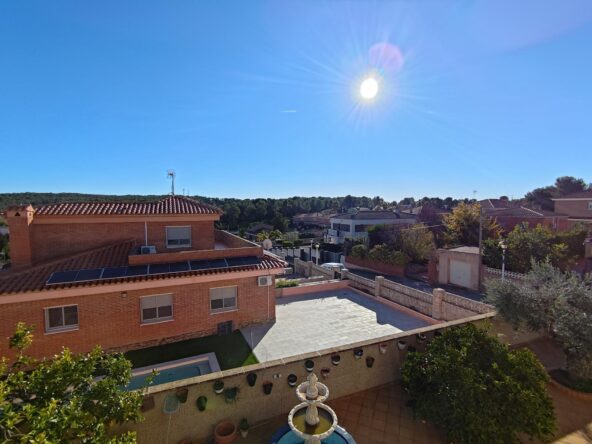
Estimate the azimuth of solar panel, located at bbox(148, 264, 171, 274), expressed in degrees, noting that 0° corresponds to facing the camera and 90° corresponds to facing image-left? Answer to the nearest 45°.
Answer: approximately 0°

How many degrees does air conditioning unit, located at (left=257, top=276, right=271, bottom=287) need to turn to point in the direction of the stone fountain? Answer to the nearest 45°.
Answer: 0° — it already faces it

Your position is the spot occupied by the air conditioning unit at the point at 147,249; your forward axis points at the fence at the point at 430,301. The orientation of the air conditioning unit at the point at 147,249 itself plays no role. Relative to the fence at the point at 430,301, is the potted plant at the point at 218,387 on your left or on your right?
right

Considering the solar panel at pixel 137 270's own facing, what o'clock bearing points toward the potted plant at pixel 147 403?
The potted plant is roughly at 12 o'clock from the solar panel.

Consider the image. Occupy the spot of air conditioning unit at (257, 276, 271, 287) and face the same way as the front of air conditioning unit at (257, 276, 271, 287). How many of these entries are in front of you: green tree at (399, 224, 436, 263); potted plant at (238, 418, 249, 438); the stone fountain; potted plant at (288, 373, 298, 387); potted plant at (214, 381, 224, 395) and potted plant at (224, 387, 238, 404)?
5

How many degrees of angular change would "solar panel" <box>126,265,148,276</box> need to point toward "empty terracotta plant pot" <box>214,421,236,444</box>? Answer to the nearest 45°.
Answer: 0° — it already faces it

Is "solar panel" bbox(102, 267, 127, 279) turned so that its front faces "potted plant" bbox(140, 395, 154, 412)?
yes

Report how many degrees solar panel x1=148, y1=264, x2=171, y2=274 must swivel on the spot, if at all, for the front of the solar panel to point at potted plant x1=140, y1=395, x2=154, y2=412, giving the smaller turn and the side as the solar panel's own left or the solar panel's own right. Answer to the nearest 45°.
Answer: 0° — it already faces it

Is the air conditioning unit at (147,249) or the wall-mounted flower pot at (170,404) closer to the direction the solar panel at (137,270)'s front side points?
the wall-mounted flower pot

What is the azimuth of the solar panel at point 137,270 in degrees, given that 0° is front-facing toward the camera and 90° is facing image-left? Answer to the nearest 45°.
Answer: approximately 0°
